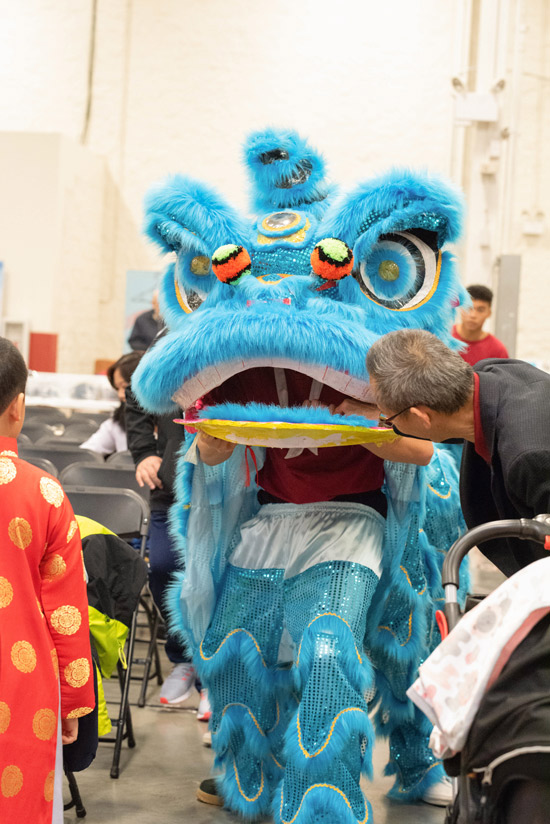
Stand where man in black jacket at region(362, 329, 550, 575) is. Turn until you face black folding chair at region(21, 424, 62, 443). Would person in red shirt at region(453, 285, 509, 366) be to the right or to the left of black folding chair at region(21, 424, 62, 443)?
right

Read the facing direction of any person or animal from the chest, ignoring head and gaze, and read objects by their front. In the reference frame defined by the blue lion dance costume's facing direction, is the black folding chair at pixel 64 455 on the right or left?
on its right

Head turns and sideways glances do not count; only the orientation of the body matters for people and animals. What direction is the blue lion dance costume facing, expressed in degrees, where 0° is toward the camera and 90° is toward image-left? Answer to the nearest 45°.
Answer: approximately 45°

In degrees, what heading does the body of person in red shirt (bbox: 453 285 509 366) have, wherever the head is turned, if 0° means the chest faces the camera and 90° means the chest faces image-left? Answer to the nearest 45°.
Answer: approximately 45°

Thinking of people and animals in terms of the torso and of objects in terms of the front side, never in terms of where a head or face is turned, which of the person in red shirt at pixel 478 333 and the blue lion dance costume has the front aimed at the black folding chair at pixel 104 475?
the person in red shirt

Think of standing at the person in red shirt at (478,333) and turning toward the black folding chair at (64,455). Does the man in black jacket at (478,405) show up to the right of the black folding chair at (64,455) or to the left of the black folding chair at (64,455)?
left

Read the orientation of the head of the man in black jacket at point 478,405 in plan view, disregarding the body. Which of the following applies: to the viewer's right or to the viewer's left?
to the viewer's left

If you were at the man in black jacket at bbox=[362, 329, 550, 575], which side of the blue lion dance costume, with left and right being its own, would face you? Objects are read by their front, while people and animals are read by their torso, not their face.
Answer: left

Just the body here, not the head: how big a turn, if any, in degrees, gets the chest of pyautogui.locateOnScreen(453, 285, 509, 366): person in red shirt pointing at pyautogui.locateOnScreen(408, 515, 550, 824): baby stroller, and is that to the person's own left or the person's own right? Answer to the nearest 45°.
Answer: approximately 45° to the person's own left

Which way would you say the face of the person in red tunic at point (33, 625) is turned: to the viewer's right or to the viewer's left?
to the viewer's right
